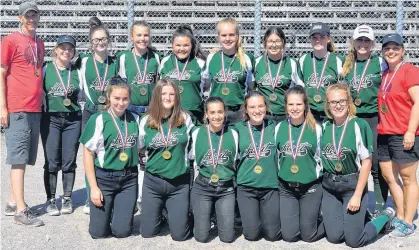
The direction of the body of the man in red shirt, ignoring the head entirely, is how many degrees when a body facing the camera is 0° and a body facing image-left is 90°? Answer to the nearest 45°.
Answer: approximately 315°
